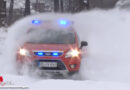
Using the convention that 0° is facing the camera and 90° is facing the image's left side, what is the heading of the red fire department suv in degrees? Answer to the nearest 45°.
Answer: approximately 0°
